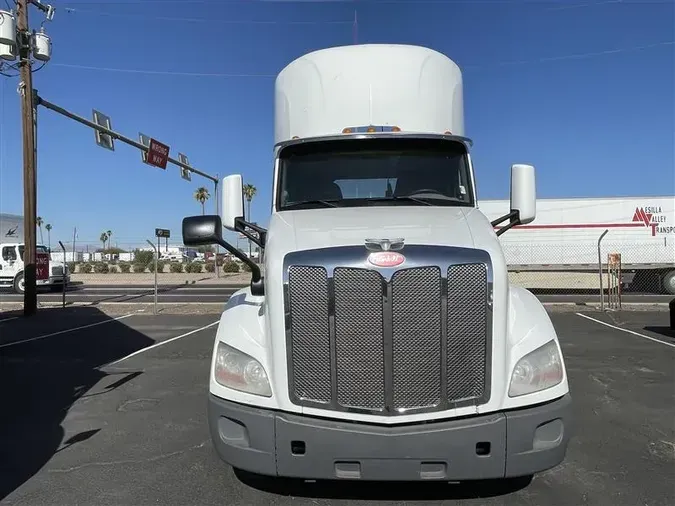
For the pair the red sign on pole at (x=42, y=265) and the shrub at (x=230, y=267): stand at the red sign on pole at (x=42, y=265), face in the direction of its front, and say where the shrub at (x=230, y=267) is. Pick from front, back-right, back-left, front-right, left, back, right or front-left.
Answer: back-left

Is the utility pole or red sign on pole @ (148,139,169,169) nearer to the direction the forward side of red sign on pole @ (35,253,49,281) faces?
the utility pole

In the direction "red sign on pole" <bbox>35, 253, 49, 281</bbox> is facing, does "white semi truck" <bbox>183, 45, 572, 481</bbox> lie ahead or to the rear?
ahead

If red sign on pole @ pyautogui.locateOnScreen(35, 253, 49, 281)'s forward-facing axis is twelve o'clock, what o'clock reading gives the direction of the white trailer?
The white trailer is roughly at 10 o'clock from the red sign on pole.

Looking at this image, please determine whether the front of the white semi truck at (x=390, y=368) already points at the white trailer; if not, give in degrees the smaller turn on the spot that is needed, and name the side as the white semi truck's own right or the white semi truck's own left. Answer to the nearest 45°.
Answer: approximately 135° to the white semi truck's own left

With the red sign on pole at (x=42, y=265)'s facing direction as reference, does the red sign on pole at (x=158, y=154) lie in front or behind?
in front

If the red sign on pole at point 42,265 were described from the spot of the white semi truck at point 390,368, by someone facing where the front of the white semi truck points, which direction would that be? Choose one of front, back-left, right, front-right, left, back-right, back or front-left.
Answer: back-right

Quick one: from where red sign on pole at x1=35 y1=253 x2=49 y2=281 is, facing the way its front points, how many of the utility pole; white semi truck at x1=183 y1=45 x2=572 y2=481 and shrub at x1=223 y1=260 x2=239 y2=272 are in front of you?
2

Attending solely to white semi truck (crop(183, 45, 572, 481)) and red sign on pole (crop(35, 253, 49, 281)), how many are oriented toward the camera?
2

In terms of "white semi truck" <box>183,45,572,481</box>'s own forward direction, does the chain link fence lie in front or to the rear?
to the rear

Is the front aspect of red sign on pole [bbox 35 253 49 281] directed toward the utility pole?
yes

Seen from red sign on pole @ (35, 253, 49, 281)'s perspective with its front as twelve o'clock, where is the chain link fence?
The chain link fence is roughly at 10 o'clock from the red sign on pole.

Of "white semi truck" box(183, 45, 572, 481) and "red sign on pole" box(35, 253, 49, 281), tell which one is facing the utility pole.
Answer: the red sign on pole

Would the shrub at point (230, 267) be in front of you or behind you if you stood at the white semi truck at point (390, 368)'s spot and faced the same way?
behind

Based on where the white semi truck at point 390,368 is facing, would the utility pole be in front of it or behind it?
behind
